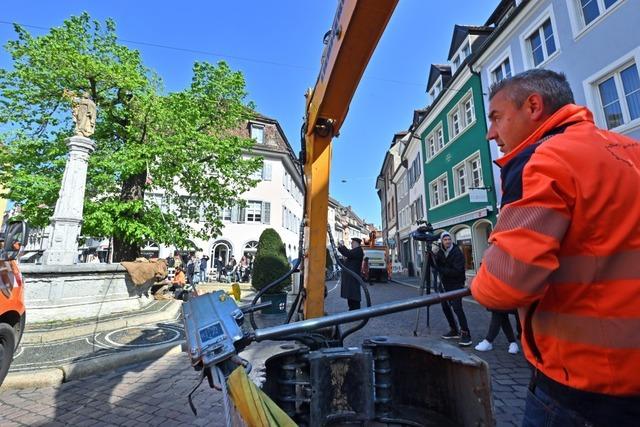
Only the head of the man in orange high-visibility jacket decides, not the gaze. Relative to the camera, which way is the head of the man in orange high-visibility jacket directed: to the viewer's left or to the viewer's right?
to the viewer's left

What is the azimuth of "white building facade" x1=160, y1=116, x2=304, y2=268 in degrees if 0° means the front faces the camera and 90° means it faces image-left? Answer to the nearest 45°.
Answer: approximately 0°

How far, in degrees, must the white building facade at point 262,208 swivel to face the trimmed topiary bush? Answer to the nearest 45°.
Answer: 0° — it already faces it

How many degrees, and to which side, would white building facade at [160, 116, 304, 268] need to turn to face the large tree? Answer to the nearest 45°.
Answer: approximately 45° to its right

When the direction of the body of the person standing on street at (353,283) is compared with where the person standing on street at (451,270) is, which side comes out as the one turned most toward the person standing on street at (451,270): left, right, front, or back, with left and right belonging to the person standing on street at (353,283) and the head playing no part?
back

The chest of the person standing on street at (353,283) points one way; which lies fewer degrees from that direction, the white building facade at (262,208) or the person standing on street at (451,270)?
the white building facade

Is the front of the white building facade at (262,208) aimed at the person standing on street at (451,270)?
yes

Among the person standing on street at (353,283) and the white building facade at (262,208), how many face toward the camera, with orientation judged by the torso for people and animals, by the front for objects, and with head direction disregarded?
1

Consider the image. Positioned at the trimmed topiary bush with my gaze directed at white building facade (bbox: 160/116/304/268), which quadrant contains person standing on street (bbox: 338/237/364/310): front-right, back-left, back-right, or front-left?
back-right

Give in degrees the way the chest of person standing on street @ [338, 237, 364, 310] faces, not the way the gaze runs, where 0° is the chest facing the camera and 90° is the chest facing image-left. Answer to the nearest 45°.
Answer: approximately 90°

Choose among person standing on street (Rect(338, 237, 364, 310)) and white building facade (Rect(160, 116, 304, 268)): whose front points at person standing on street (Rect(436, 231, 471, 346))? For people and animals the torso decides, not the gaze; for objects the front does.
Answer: the white building facade

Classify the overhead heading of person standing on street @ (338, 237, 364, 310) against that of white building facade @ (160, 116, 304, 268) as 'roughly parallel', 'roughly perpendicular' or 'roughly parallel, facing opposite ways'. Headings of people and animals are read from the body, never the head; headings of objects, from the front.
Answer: roughly perpendicular
